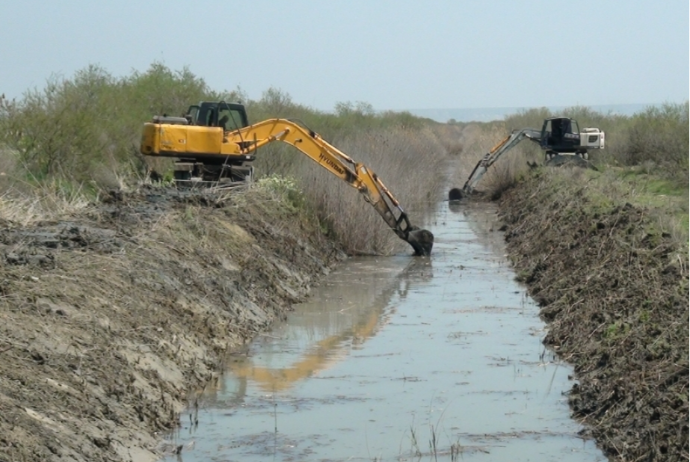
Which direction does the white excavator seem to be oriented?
to the viewer's left

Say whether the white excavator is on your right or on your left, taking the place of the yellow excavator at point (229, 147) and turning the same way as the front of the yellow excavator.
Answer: on your left

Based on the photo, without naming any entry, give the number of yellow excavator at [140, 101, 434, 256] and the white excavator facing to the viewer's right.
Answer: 1

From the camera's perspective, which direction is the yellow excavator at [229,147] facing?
to the viewer's right

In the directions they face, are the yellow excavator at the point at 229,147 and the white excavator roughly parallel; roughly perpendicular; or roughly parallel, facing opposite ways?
roughly parallel, facing opposite ways
